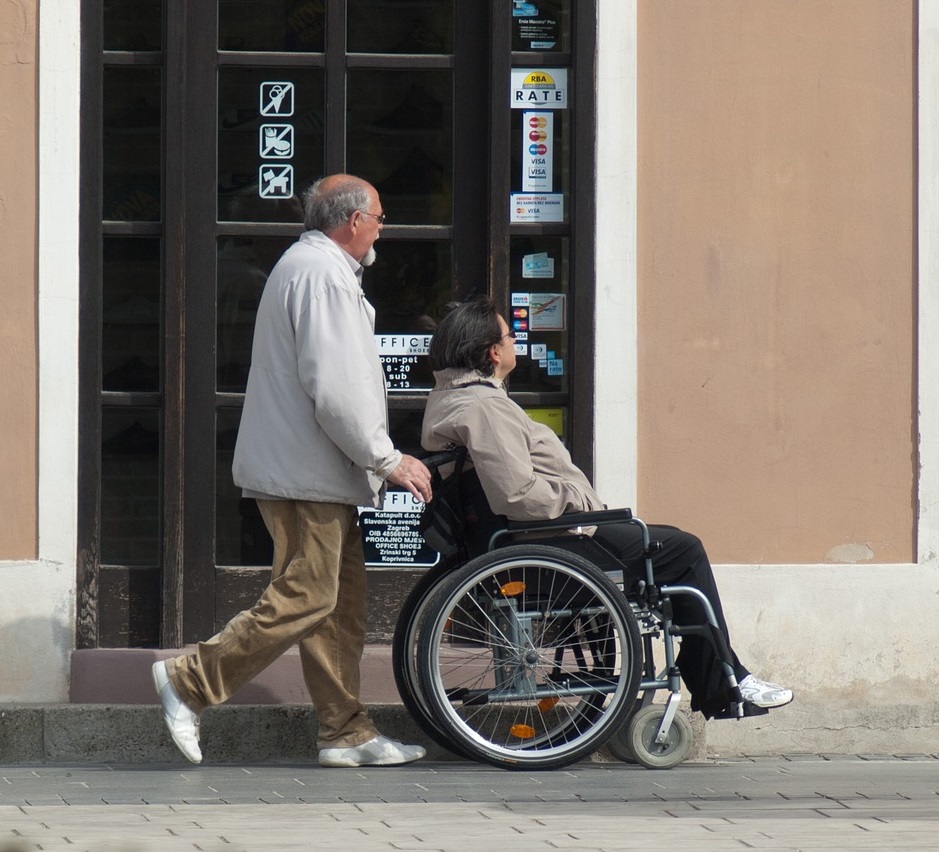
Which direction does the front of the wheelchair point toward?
to the viewer's right

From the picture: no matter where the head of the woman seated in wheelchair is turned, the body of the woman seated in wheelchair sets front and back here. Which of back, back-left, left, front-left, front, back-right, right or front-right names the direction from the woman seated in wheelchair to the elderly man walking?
back

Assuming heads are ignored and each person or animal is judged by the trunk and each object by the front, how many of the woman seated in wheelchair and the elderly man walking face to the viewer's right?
2

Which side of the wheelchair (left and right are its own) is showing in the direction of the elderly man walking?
back

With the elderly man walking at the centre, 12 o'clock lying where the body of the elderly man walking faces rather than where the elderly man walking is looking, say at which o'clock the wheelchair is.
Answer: The wheelchair is roughly at 12 o'clock from the elderly man walking.

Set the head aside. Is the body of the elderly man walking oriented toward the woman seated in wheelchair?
yes

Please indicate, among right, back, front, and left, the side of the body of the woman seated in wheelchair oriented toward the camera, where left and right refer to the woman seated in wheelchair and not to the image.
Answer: right

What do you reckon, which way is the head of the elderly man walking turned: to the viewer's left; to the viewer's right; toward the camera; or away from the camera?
to the viewer's right

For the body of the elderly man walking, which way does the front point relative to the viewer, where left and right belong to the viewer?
facing to the right of the viewer
